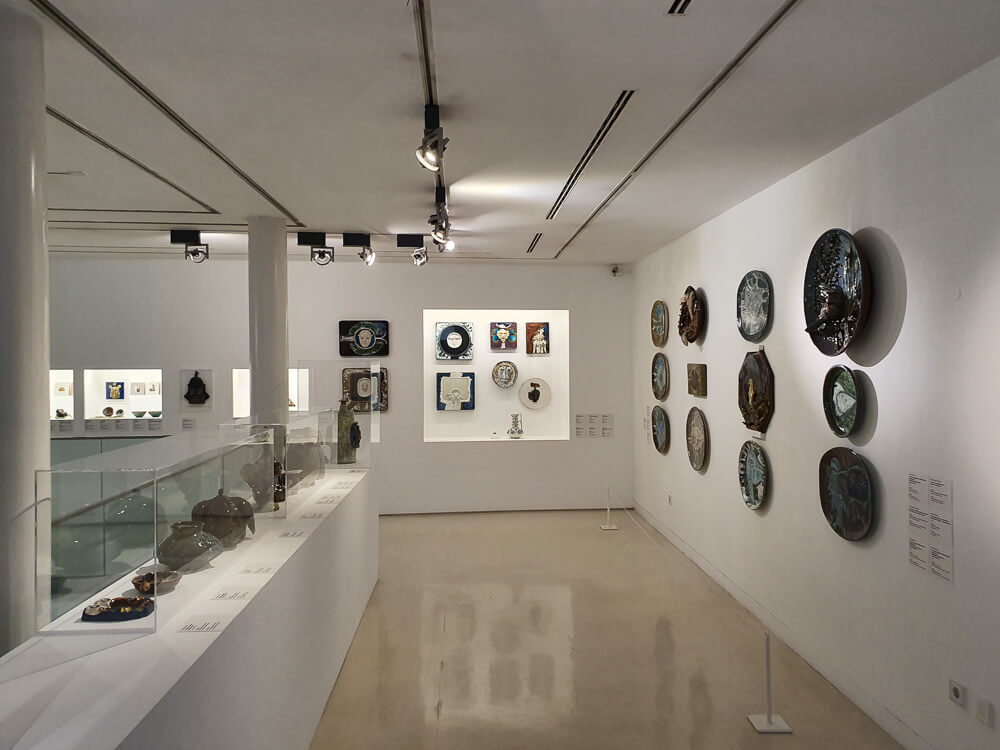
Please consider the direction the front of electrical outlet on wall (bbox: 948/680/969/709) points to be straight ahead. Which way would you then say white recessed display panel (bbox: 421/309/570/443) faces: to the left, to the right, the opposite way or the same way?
to the left

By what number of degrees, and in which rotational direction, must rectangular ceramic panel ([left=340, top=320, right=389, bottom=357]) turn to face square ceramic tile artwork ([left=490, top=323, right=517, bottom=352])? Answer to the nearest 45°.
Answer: approximately 90° to its left

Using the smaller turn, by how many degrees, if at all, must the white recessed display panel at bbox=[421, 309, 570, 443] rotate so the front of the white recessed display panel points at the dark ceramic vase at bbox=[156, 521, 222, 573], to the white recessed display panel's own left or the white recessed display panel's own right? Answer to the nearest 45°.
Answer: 0° — it already faces it

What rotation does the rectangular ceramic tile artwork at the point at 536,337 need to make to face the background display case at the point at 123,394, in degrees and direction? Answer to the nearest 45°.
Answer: approximately 90° to its right

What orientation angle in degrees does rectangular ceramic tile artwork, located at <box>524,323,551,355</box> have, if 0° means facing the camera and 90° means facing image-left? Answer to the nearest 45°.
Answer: approximately 0°

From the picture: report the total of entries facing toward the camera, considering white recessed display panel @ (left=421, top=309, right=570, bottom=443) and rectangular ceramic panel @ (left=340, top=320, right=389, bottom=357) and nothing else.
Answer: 2

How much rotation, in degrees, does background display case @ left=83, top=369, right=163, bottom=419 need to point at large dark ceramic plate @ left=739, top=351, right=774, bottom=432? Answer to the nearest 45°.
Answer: approximately 45° to its left

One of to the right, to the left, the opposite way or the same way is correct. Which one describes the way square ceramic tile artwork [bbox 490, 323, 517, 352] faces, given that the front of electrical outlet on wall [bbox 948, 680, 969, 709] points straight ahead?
to the left
